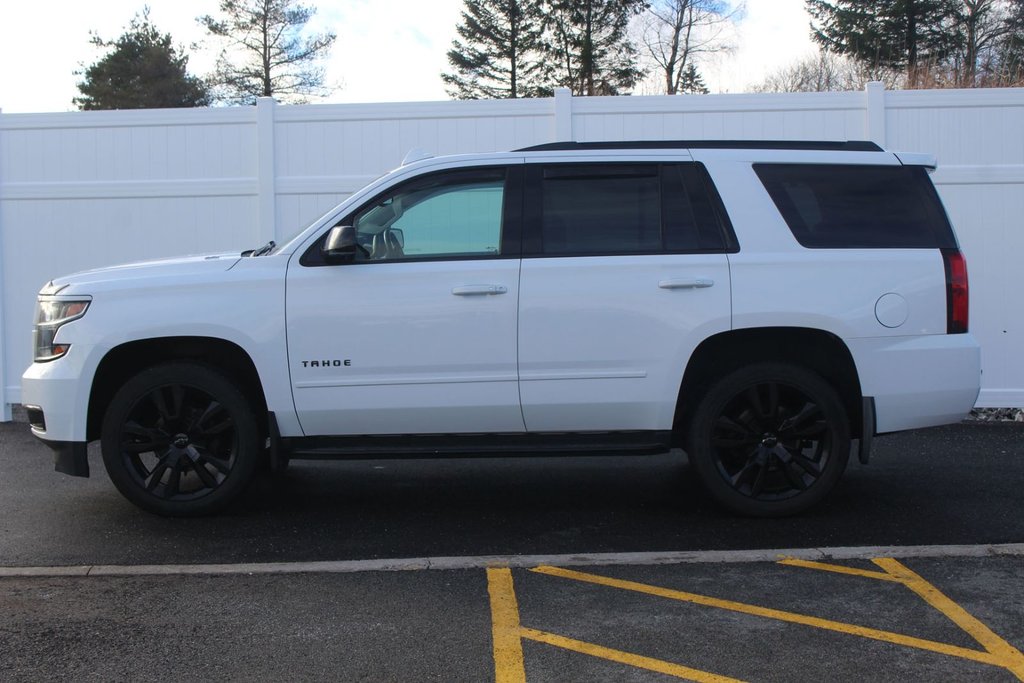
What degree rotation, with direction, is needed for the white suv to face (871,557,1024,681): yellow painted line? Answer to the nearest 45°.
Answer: approximately 135° to its left

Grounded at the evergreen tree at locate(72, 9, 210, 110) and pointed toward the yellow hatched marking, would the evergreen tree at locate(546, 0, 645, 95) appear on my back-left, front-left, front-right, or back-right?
front-left

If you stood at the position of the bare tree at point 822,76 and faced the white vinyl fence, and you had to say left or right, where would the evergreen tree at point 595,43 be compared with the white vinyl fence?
right

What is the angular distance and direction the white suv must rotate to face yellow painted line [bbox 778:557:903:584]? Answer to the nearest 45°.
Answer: approximately 135° to its left

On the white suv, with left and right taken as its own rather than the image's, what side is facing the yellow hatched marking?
left

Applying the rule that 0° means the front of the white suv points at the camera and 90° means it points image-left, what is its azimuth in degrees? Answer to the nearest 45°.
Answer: approximately 90°

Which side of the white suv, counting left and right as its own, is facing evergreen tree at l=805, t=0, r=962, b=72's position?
right

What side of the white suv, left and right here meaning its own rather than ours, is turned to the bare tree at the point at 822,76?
right

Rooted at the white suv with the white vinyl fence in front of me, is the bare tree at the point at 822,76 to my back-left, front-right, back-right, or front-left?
front-right

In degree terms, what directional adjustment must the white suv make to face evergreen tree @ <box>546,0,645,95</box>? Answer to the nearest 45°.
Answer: approximately 90° to its right

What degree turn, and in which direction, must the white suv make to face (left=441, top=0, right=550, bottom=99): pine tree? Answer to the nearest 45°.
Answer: approximately 90° to its right

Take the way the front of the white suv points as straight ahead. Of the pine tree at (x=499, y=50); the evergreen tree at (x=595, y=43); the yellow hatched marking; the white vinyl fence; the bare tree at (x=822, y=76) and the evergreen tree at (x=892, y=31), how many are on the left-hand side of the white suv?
1
